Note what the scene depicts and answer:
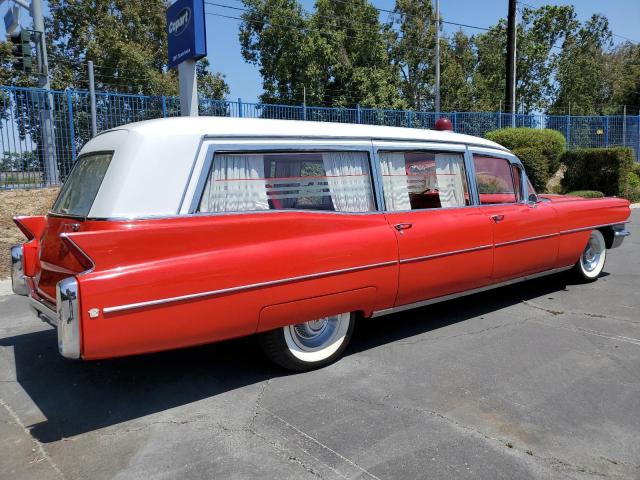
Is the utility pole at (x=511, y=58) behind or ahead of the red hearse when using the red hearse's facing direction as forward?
ahead

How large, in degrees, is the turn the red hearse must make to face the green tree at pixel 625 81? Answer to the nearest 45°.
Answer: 0° — it already faces it

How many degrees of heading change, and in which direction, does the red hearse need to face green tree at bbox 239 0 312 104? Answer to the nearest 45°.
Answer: approximately 45° to its left

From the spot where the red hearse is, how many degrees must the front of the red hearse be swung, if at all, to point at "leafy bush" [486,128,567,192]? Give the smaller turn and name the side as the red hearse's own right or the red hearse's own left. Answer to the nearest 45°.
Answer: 0° — it already faces it

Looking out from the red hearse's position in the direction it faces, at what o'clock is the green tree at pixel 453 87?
The green tree is roughly at 11 o'clock from the red hearse.

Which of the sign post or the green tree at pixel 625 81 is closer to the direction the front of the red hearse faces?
the green tree

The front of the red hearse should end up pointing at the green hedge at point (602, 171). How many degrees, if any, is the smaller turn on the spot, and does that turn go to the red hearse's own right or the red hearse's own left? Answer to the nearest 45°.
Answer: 0° — it already faces it

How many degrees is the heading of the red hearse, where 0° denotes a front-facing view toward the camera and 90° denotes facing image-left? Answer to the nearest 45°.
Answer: approximately 225°
